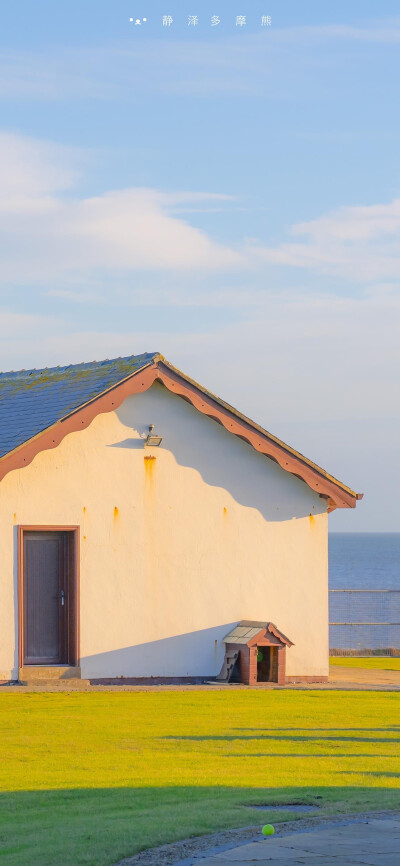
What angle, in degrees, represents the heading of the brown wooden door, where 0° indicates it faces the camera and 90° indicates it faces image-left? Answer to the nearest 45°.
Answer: approximately 0°

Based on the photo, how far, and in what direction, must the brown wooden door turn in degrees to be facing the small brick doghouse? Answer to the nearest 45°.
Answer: approximately 90° to its left

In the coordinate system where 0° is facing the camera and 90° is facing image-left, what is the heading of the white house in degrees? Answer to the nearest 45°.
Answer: approximately 0°
